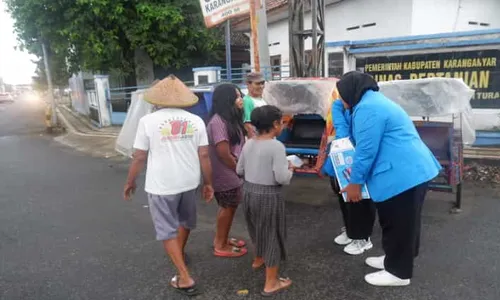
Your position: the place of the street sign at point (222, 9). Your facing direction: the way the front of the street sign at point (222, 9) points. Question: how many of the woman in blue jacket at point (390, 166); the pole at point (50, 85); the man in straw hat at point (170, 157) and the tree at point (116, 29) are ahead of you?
2

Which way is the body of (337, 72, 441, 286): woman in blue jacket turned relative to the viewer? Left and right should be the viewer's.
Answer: facing to the left of the viewer

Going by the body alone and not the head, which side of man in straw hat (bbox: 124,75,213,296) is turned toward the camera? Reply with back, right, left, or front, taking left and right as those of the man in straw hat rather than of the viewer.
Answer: back

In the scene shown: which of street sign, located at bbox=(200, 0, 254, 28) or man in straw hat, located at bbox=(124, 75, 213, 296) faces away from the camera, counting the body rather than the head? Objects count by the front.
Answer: the man in straw hat

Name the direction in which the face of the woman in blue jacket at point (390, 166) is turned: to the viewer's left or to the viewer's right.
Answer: to the viewer's left

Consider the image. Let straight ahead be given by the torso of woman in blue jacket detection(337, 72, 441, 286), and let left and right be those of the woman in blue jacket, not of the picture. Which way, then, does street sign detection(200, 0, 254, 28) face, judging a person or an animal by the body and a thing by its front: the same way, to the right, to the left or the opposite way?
to the left

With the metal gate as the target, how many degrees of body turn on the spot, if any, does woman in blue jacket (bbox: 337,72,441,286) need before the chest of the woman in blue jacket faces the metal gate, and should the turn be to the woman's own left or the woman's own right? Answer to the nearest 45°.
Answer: approximately 45° to the woman's own right

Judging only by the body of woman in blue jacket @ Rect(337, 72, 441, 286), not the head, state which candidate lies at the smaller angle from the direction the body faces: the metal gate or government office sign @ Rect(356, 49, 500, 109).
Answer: the metal gate

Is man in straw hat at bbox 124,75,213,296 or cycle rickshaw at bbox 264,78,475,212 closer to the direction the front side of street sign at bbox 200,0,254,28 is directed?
the man in straw hat

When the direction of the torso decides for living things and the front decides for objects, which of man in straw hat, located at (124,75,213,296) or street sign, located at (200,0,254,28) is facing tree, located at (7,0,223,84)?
the man in straw hat

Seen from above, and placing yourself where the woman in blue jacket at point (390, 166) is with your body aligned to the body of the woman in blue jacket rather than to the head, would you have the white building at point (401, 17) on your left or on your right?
on your right

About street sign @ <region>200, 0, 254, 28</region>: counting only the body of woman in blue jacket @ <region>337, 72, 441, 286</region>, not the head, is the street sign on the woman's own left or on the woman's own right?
on the woman's own right
